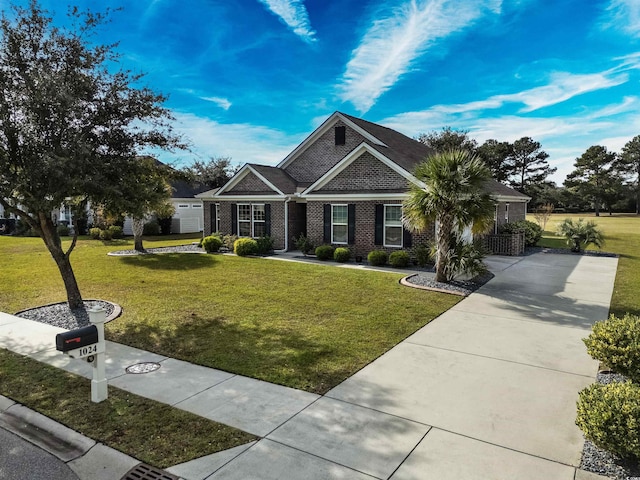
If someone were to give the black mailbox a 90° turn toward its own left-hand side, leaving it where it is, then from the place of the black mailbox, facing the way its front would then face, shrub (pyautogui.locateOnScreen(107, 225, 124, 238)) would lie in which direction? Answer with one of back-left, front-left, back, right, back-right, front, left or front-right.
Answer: back-left

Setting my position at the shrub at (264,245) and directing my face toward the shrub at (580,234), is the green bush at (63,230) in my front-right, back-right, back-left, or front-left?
back-left

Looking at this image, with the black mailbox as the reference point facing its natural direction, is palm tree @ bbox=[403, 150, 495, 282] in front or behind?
behind

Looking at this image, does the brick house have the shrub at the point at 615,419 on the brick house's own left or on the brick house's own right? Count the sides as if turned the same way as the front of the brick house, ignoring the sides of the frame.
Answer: on the brick house's own left

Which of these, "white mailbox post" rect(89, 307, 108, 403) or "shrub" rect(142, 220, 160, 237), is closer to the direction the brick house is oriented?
the white mailbox post

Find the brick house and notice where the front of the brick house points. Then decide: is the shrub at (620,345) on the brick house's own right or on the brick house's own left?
on the brick house's own left

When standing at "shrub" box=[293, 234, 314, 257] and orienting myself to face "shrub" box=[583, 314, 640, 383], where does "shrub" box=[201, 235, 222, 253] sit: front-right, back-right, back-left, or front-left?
back-right

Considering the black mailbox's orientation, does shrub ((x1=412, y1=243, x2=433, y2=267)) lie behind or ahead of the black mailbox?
behind

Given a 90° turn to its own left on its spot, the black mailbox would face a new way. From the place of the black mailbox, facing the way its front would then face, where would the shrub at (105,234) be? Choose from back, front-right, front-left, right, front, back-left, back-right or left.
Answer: back-left

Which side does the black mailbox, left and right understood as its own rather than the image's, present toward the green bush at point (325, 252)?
back

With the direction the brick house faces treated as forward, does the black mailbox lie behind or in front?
in front

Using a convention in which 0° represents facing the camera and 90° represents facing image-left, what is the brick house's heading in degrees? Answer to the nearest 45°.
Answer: approximately 45°

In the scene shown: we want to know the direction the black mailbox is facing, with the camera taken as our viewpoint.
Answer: facing the viewer and to the left of the viewer

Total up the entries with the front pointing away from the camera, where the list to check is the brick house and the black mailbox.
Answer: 0
